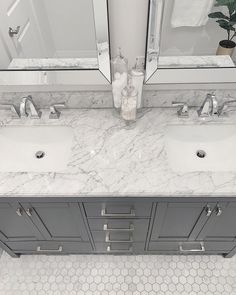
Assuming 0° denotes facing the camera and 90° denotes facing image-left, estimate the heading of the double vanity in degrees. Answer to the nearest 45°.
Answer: approximately 0°

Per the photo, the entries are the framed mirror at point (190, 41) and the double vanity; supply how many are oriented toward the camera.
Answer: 2
